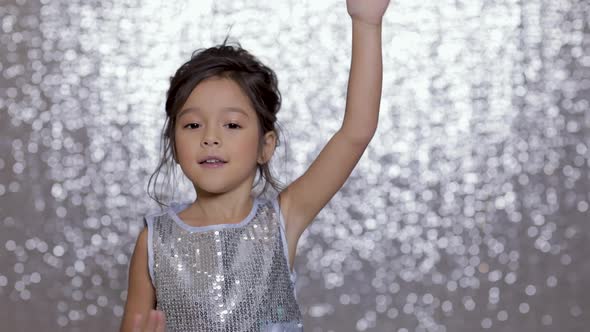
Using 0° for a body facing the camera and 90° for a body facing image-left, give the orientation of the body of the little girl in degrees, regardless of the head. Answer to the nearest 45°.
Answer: approximately 0°
